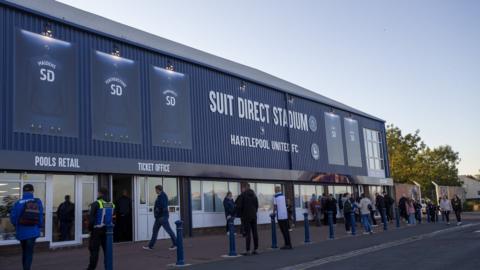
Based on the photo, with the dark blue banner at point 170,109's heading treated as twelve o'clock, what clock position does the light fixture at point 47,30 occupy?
The light fixture is roughly at 3 o'clock from the dark blue banner.

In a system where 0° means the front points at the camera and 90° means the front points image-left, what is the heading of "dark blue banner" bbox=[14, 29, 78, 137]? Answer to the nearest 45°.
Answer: approximately 315°

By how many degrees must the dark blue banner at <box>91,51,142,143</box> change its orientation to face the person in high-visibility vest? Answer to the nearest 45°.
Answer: approximately 45° to its right
